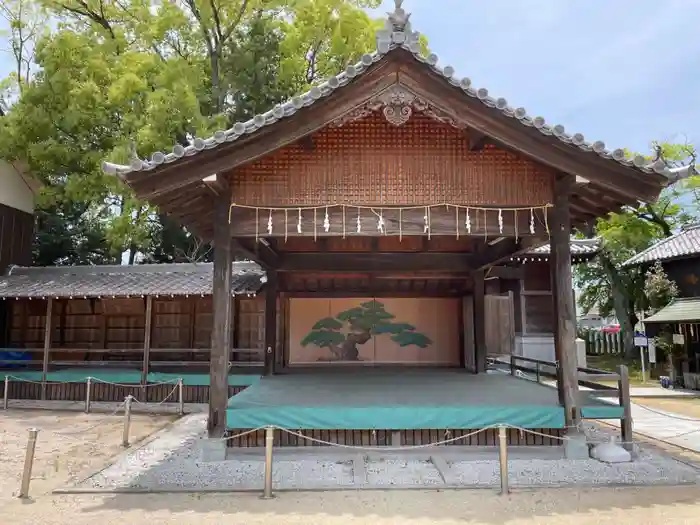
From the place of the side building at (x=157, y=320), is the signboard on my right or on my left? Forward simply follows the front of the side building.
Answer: on my left

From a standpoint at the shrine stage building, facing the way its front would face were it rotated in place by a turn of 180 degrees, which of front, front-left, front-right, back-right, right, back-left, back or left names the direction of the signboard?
front-right

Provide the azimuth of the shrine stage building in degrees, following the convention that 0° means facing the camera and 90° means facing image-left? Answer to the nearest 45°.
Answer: approximately 0°

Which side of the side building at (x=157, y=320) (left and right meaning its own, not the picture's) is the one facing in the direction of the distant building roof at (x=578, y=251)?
left

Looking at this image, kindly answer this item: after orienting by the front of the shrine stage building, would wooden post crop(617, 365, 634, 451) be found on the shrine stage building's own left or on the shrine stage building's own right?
on the shrine stage building's own left

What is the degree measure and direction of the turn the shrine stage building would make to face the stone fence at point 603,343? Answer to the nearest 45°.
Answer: approximately 135° to its left
